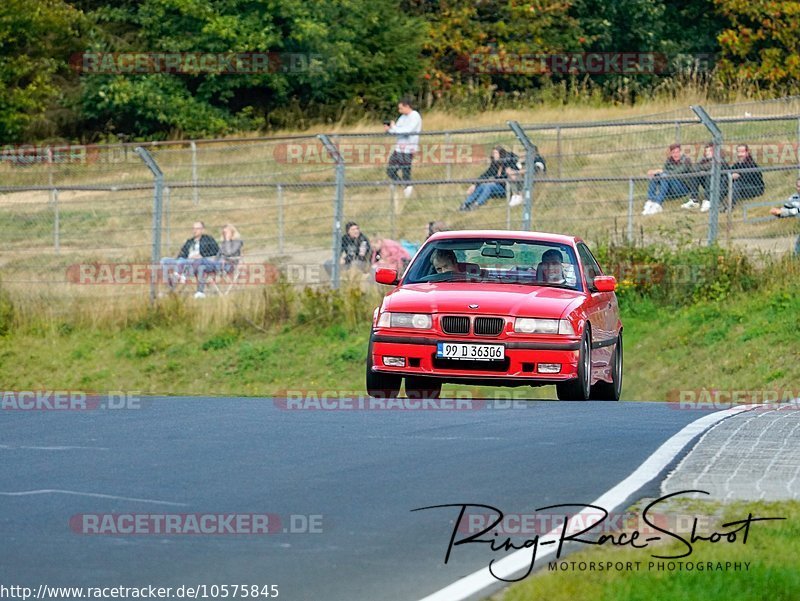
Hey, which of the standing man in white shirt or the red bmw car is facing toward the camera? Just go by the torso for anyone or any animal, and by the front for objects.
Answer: the red bmw car

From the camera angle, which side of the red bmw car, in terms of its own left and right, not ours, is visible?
front

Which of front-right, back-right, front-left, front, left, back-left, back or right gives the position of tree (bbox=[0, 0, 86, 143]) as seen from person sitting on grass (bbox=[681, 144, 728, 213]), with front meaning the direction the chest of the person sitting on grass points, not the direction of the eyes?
right

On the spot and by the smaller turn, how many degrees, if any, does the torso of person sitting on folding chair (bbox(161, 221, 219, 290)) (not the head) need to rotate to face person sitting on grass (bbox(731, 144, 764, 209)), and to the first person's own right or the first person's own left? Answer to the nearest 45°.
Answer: approximately 135° to the first person's own left

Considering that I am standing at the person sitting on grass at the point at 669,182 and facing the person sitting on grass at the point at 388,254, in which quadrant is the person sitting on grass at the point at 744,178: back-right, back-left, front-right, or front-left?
back-left

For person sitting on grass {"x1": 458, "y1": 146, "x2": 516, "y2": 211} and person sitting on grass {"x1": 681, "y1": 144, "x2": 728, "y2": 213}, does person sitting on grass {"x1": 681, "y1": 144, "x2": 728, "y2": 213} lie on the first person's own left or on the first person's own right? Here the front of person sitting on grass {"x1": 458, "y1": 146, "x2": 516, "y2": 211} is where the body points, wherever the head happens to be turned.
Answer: on the first person's own left

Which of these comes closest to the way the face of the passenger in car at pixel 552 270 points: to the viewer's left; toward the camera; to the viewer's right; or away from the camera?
toward the camera

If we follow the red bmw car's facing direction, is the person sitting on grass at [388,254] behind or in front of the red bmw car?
behind

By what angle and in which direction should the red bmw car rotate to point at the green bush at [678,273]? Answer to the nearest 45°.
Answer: approximately 180°

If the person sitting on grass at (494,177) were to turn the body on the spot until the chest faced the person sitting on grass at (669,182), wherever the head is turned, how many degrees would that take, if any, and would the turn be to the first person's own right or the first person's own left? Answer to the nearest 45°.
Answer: approximately 90° to the first person's own left

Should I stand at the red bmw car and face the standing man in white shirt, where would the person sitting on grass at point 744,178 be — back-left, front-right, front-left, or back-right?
front-right

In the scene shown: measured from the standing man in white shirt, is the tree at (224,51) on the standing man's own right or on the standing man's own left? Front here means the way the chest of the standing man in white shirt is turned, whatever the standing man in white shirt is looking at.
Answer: on the standing man's own right

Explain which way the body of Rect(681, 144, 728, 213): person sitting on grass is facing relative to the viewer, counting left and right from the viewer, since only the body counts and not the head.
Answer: facing the viewer and to the left of the viewer

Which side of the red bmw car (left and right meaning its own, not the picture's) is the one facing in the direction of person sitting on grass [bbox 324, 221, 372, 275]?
back

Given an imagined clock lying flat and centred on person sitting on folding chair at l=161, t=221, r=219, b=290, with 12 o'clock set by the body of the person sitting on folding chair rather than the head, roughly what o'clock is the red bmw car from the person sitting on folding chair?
The red bmw car is roughly at 10 o'clock from the person sitting on folding chair.

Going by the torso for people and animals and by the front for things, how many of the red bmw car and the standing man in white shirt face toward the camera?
1

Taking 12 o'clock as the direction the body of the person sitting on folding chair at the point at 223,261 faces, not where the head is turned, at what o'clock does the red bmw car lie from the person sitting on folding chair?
The red bmw car is roughly at 10 o'clock from the person sitting on folding chair.
